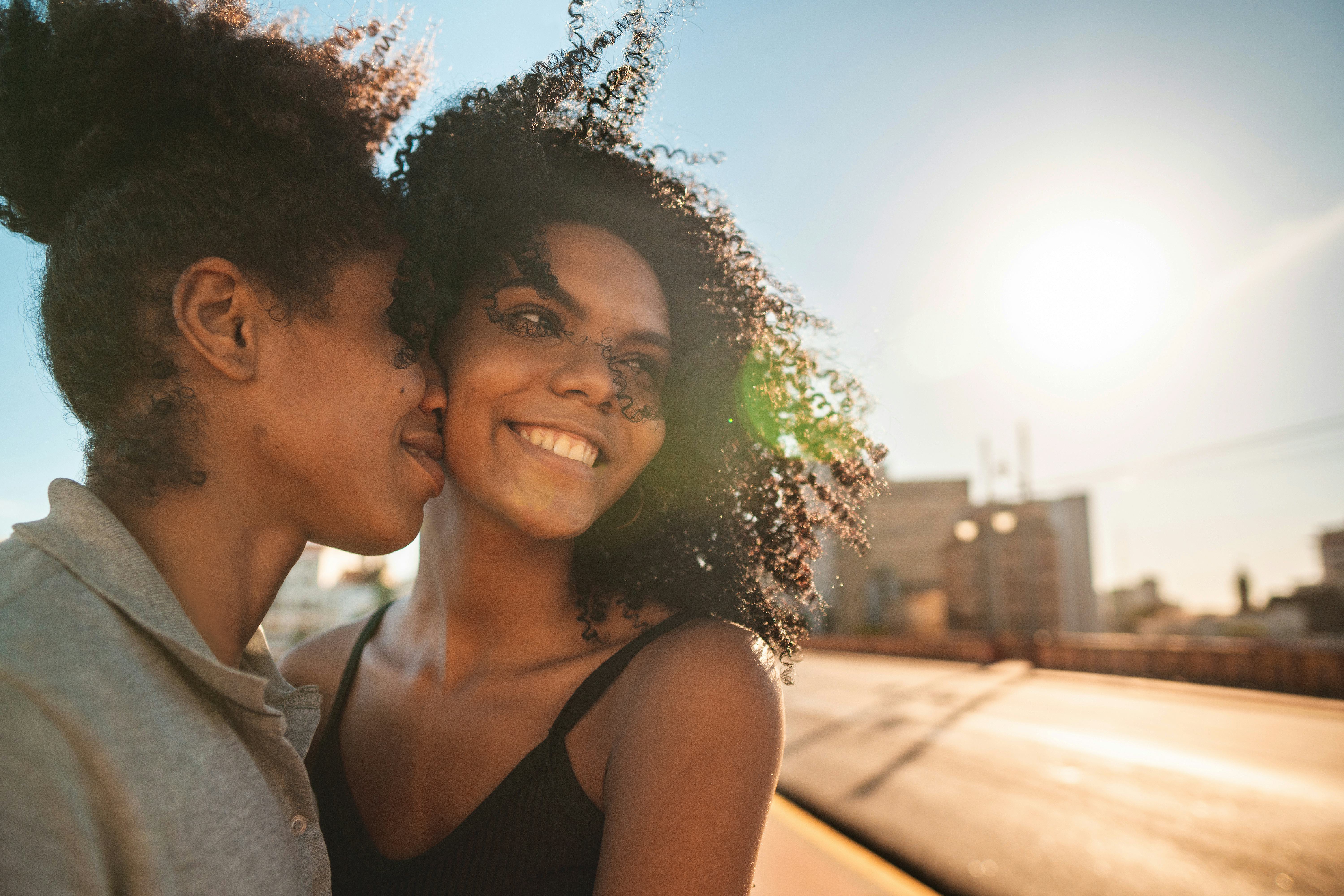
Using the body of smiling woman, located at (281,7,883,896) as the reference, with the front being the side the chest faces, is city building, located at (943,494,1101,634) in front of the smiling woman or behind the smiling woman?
behind

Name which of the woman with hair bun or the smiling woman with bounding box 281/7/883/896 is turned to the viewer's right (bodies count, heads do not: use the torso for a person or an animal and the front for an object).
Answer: the woman with hair bun

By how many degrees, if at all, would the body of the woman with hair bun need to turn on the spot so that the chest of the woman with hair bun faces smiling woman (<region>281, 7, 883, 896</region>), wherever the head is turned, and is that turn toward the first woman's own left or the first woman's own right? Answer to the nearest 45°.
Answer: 0° — they already face them

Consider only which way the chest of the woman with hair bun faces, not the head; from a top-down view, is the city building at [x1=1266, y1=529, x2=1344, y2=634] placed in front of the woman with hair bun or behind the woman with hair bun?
in front

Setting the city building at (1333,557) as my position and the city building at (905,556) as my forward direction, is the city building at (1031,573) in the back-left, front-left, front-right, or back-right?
front-left

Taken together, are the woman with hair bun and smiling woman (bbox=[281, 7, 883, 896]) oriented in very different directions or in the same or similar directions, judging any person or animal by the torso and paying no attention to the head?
very different directions

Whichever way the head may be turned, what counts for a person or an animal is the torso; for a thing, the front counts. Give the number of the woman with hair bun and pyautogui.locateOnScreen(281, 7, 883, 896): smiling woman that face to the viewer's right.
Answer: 1

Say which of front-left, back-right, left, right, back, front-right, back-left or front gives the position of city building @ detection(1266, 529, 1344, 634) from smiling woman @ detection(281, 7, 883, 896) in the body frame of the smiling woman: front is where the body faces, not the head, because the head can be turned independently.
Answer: back

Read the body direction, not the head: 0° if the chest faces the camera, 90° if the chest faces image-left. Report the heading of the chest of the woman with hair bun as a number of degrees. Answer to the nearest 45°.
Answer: approximately 270°

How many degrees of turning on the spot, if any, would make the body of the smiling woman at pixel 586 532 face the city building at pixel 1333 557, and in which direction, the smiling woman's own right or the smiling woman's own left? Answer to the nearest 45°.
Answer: approximately 180°

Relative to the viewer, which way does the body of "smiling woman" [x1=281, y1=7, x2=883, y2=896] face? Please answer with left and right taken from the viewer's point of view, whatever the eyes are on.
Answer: facing the viewer and to the left of the viewer

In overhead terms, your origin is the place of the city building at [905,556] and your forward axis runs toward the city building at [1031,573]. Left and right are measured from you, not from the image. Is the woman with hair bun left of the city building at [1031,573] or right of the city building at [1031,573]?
right

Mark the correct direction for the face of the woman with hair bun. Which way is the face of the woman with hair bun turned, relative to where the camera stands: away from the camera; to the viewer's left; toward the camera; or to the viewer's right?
to the viewer's right
